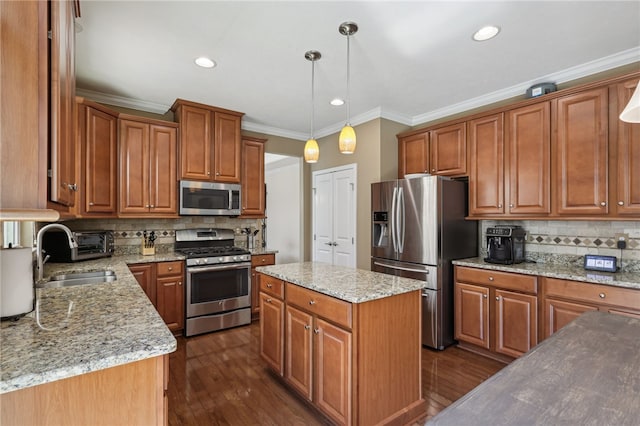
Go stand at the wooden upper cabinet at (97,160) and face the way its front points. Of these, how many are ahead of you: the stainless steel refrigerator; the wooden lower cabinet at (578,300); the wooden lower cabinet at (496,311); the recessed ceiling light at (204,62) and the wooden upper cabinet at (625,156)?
5

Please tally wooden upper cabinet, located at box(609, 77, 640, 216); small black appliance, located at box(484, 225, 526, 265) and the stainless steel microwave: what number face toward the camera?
3

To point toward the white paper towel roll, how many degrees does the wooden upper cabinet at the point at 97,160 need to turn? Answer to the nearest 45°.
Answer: approximately 45° to its right

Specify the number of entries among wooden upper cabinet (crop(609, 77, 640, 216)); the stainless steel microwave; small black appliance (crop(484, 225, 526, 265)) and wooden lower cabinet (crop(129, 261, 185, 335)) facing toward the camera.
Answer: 4

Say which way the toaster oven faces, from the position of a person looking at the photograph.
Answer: facing the viewer and to the right of the viewer

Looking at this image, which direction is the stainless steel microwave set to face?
toward the camera

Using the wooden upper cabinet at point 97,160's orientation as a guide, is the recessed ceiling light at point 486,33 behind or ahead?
ahead

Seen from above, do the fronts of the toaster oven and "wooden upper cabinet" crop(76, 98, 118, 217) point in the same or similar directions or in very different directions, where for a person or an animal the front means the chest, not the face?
same or similar directions

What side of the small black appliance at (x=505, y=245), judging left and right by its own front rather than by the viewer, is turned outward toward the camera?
front

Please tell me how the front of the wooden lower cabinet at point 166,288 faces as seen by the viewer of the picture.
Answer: facing the viewer

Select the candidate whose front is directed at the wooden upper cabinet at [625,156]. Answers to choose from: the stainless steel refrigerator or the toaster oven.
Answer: the toaster oven

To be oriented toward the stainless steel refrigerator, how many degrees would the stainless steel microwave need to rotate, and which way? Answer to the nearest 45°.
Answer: approximately 45° to its left

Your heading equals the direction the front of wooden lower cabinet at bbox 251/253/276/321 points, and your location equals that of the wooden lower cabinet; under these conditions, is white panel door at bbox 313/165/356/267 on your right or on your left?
on your left

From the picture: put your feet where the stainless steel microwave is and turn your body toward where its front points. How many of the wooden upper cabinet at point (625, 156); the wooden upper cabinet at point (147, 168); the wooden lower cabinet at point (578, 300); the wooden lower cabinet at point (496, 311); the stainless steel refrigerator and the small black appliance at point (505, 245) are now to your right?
1

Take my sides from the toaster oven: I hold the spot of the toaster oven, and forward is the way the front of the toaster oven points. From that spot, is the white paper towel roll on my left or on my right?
on my right

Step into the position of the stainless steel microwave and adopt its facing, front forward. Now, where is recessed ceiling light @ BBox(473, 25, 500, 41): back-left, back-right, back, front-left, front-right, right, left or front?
front-left

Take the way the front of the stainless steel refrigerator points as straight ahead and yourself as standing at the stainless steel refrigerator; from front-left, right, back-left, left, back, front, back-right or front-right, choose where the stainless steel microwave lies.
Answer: front-right
